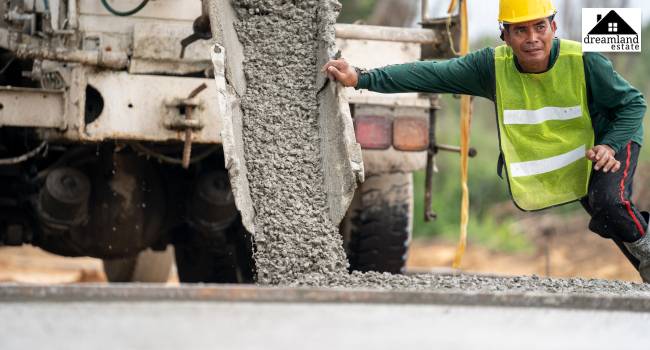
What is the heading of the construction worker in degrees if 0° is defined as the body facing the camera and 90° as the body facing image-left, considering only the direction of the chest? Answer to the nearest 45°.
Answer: approximately 0°

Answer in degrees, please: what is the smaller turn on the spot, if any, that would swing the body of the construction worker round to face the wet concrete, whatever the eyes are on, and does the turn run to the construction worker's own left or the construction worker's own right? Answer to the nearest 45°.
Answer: approximately 90° to the construction worker's own right
